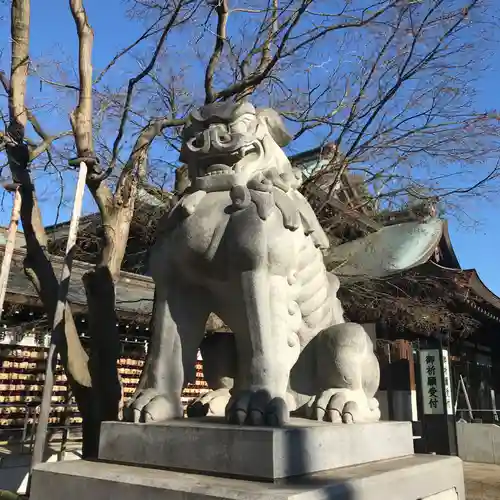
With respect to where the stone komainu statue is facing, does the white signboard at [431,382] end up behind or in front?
behind

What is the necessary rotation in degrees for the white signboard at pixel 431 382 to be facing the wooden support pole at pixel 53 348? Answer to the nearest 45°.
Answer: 0° — it already faces it

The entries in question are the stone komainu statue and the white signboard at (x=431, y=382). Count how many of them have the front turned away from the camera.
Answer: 0

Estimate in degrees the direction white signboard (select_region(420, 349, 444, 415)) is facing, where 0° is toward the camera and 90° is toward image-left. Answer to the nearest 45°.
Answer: approximately 0°

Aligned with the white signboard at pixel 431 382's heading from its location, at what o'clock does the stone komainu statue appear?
The stone komainu statue is roughly at 12 o'clock from the white signboard.

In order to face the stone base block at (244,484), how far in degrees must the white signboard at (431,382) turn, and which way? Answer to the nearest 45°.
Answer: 0° — it already faces it

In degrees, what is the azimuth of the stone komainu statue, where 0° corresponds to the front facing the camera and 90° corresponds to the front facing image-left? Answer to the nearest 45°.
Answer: approximately 45°
